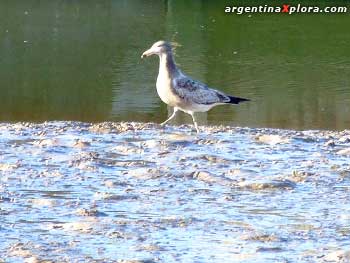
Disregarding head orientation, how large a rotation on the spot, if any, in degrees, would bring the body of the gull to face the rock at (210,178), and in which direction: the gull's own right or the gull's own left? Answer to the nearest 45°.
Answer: approximately 90° to the gull's own left

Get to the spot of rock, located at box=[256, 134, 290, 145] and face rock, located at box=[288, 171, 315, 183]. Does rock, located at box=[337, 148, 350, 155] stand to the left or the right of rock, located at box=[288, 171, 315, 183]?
left

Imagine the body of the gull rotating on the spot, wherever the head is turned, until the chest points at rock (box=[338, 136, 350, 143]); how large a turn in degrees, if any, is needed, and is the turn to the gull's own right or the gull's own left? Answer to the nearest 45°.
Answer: approximately 180°

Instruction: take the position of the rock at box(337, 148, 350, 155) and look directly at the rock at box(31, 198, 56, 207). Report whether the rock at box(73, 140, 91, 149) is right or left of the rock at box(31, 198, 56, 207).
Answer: right

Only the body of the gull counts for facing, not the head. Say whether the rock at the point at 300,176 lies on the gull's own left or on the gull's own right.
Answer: on the gull's own left

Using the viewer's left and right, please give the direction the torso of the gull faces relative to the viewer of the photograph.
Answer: facing to the left of the viewer

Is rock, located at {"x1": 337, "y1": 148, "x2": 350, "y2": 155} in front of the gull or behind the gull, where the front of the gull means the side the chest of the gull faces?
behind

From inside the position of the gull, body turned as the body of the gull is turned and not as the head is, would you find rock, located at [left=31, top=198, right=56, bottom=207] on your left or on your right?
on your left

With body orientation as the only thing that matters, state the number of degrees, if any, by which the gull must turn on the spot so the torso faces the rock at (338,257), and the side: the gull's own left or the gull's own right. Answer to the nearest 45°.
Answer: approximately 90° to the gull's own left
